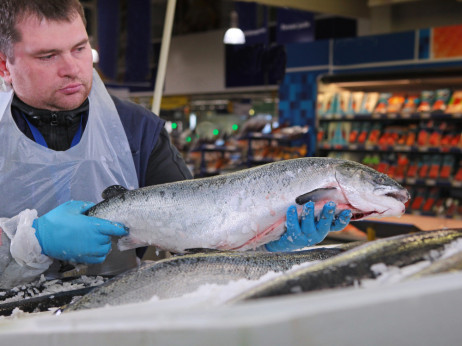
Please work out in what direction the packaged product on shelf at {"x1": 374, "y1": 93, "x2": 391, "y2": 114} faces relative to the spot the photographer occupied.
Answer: facing the viewer

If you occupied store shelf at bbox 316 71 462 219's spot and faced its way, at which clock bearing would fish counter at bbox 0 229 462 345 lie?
The fish counter is roughly at 12 o'clock from the store shelf.

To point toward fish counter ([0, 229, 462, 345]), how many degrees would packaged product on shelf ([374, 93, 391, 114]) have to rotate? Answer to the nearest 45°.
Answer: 0° — it already faces it

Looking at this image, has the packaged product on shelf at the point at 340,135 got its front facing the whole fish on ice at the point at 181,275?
yes

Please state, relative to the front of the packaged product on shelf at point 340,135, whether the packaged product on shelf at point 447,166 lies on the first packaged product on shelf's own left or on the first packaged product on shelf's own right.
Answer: on the first packaged product on shelf's own left

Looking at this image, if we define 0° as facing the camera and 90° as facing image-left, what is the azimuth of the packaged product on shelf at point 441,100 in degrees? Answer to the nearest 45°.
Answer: approximately 0°

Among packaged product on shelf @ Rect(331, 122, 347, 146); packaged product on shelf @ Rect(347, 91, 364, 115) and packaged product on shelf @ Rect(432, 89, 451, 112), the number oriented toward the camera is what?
3

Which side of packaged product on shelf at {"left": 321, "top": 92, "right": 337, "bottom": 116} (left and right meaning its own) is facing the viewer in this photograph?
front

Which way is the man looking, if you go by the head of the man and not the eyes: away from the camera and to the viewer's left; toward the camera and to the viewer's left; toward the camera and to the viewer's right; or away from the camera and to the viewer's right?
toward the camera and to the viewer's right

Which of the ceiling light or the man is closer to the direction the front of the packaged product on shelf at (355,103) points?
the man
